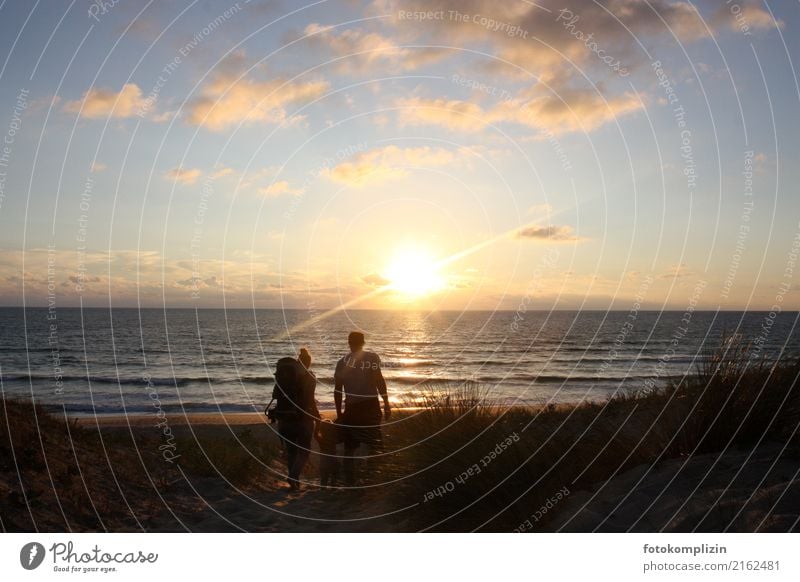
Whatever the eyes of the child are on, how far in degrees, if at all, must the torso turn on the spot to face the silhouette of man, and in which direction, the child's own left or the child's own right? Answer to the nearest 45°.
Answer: approximately 135° to the child's own right

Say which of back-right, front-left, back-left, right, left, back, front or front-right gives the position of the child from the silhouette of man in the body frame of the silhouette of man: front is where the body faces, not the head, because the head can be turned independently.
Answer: front-left

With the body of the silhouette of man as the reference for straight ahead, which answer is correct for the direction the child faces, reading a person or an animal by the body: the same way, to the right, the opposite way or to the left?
the same way

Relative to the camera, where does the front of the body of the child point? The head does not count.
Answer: away from the camera

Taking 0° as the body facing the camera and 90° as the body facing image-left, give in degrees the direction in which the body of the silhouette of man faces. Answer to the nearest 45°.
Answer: approximately 180°

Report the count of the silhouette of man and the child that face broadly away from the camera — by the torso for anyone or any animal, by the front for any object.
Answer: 2
